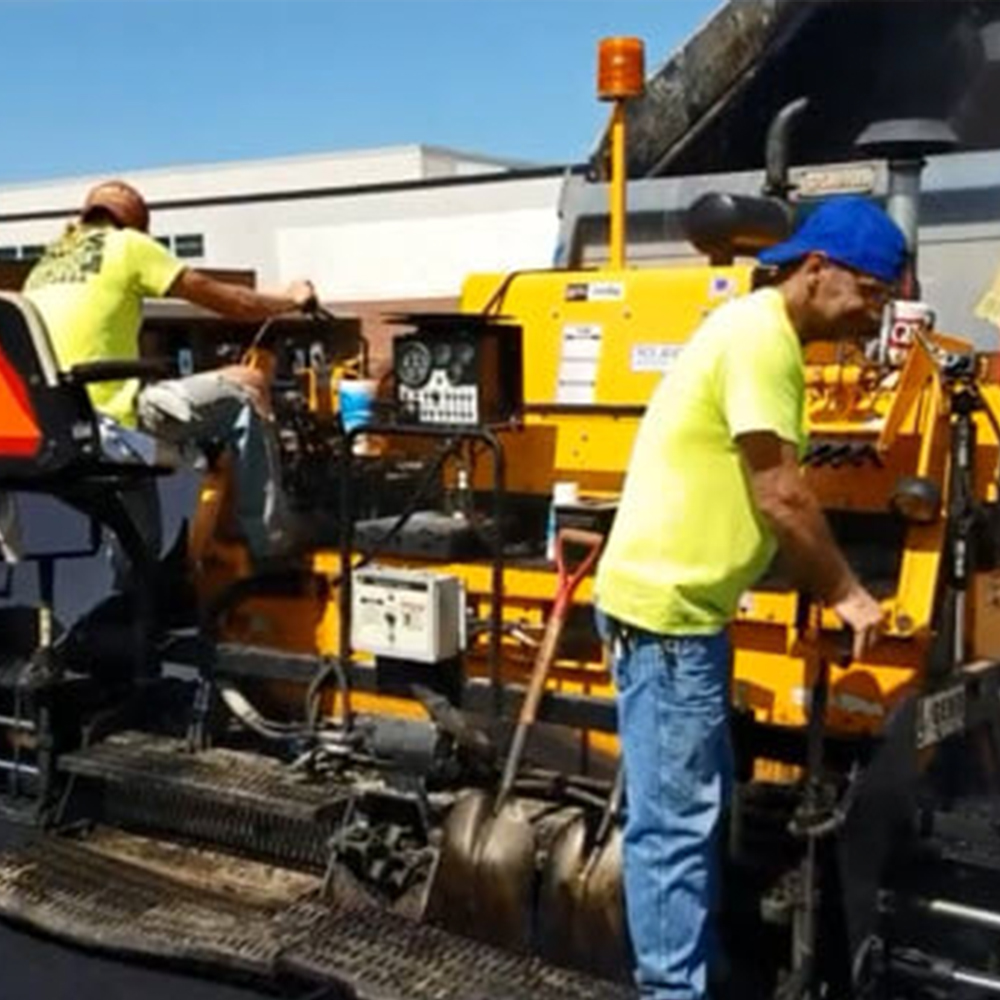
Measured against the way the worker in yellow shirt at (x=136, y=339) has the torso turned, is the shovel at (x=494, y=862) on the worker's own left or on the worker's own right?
on the worker's own right

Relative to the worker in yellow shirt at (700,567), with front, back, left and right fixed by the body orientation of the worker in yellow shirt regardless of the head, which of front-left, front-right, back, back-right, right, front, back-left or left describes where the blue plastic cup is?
back-left

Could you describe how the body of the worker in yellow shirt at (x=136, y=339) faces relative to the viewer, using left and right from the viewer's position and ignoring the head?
facing away from the viewer and to the right of the viewer

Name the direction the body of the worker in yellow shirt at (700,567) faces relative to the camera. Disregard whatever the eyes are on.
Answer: to the viewer's right

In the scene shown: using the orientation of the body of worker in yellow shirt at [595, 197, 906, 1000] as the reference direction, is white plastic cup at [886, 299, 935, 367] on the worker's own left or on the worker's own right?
on the worker's own left

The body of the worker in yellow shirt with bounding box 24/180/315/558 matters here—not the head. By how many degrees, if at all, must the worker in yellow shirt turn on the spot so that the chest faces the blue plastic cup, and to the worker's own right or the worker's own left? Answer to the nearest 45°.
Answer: approximately 45° to the worker's own right

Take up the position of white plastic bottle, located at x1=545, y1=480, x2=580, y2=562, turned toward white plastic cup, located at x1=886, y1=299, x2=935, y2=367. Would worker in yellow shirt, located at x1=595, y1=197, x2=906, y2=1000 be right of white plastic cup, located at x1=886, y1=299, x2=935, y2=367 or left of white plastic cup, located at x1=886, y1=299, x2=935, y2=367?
right

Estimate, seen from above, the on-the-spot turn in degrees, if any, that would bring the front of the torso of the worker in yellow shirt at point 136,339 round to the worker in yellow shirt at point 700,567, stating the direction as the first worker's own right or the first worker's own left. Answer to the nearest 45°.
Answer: approximately 90° to the first worker's own right
